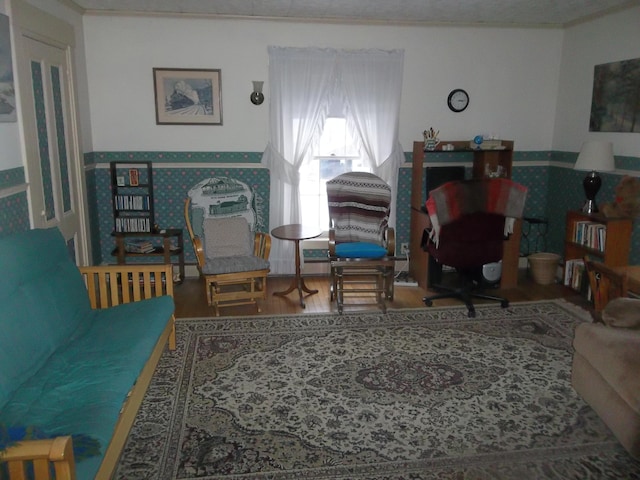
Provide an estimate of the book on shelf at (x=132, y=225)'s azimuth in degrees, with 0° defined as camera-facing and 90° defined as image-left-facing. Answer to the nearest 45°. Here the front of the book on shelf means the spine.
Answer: approximately 0°

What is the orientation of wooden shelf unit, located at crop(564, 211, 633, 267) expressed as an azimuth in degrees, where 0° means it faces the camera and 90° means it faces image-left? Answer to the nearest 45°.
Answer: approximately 45°

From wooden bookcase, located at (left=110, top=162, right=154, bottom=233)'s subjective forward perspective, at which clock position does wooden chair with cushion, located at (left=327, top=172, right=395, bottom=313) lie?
The wooden chair with cushion is roughly at 10 o'clock from the wooden bookcase.

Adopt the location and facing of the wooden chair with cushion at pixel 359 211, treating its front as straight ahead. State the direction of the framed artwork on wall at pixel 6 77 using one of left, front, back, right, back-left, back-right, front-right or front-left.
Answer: front-right

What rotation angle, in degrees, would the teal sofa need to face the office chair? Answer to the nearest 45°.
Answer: approximately 45° to its left

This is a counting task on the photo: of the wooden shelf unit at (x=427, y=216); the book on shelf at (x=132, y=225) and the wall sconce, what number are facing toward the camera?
3

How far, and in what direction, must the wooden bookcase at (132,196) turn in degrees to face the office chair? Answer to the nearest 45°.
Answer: approximately 45° to its left

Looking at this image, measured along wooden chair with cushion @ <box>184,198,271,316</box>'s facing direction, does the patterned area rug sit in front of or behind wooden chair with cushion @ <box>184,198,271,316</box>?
in front

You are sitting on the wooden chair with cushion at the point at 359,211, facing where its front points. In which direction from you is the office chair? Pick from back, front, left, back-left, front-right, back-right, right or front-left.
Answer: front-left

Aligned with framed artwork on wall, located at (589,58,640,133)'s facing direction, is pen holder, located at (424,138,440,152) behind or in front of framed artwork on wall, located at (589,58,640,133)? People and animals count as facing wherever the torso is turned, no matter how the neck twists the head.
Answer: in front

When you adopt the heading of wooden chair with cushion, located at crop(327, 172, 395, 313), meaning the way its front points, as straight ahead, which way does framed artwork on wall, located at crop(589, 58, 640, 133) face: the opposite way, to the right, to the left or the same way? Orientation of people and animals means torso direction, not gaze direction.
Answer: to the right
